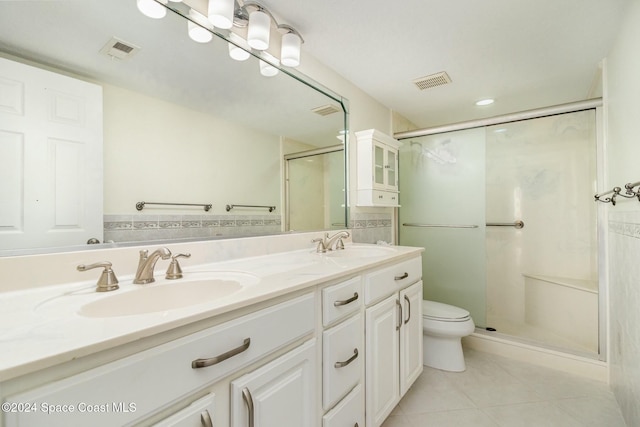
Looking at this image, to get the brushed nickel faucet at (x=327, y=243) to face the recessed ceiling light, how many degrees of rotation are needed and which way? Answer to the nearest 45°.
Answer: approximately 90° to its left

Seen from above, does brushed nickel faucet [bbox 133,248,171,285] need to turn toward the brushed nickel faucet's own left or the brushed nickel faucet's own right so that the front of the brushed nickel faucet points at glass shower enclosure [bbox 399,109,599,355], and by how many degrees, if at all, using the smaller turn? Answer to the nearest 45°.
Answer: approximately 45° to the brushed nickel faucet's own left

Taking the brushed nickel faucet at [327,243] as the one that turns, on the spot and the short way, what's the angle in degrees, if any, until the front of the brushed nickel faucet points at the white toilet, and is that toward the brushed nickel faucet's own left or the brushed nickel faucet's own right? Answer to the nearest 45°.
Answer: approximately 45° to the brushed nickel faucet's own left

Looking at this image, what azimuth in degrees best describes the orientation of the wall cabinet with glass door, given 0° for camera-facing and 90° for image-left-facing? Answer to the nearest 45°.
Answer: approximately 315°

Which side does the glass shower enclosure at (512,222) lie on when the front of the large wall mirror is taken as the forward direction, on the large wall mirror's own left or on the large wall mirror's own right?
on the large wall mirror's own left

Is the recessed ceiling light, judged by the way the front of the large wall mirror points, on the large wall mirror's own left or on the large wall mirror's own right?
on the large wall mirror's own left

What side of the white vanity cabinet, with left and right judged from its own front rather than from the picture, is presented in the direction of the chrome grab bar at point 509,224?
left

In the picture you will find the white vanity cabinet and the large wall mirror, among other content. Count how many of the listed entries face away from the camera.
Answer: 0

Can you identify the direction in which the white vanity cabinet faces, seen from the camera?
facing the viewer and to the right of the viewer

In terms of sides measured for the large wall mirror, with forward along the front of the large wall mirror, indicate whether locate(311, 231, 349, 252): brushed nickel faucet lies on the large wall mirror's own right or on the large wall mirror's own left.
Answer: on the large wall mirror's own left

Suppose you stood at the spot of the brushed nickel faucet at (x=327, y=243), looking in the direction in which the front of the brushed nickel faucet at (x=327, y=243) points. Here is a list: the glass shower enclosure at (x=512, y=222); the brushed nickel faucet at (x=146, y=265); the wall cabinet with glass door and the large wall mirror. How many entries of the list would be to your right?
2
